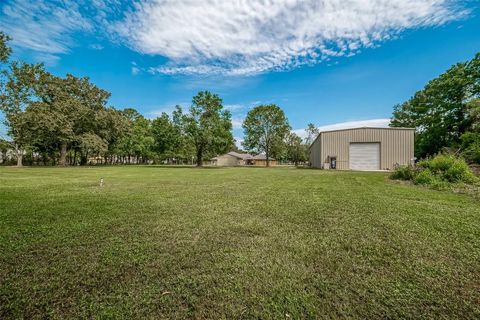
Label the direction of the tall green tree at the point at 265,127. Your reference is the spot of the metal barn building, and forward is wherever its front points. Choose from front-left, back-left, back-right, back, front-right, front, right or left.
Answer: back-right

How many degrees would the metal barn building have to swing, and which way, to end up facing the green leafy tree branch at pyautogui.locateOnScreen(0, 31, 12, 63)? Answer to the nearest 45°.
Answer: approximately 45° to its right

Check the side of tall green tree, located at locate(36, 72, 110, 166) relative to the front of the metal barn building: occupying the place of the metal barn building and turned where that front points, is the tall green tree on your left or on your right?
on your right

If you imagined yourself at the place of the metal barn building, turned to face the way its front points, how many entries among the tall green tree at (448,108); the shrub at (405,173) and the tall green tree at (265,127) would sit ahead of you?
1

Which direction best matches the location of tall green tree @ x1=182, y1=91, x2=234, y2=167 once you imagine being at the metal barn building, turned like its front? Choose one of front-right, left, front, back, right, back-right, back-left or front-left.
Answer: right

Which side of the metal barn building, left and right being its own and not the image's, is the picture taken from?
front

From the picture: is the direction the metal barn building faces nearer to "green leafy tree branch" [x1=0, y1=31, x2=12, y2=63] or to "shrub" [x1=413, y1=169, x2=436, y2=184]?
the shrub

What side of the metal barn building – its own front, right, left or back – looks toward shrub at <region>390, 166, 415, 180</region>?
front

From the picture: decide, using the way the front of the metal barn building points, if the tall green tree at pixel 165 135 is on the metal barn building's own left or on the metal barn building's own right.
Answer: on the metal barn building's own right

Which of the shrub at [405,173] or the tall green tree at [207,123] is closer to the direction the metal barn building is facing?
the shrub

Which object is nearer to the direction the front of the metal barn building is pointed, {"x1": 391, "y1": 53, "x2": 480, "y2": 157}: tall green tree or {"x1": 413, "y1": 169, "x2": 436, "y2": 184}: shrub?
the shrub
